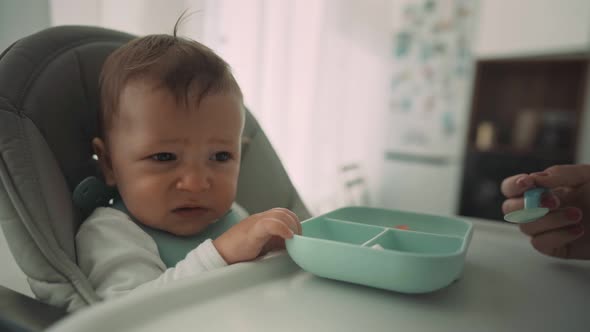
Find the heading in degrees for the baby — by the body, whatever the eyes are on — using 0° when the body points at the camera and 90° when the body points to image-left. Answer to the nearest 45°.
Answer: approximately 315°

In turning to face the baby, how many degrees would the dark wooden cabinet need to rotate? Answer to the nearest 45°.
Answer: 0° — it already faces them

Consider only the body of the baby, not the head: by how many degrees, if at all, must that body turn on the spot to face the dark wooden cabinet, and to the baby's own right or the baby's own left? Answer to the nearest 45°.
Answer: approximately 90° to the baby's own left

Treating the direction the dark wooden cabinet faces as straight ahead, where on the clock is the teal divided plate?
The teal divided plate is roughly at 12 o'clock from the dark wooden cabinet.

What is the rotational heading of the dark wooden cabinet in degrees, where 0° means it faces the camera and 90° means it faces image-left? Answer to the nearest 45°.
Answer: approximately 0°

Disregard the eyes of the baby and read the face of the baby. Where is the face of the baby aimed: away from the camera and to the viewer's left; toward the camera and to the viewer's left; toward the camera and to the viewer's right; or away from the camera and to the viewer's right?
toward the camera and to the viewer's right
